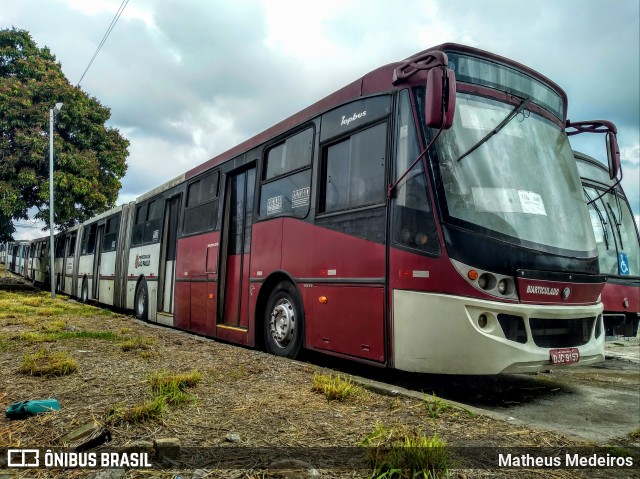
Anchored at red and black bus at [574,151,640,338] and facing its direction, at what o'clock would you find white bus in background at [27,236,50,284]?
The white bus in background is roughly at 5 o'clock from the red and black bus.

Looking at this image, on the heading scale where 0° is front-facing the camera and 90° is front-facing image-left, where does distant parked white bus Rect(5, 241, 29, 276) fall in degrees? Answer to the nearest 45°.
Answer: approximately 315°

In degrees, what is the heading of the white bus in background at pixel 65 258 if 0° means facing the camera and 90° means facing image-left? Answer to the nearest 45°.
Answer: approximately 315°

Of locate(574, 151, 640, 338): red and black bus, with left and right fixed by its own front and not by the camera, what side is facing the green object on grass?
right

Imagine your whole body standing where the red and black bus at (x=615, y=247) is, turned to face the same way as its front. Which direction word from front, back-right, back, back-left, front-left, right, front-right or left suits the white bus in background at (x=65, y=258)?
back-right

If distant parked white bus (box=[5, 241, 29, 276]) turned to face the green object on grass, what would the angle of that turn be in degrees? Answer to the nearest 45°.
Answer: approximately 45° to its right

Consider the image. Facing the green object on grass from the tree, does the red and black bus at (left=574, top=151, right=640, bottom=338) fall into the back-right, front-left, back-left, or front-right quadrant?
front-left

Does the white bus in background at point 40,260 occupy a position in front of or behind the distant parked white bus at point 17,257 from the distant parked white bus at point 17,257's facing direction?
in front

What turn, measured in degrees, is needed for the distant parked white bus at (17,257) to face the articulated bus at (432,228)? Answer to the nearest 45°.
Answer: approximately 45° to its right

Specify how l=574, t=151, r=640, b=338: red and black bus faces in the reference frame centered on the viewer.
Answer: facing the viewer and to the right of the viewer

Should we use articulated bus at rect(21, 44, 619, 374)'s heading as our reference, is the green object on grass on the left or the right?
on its right

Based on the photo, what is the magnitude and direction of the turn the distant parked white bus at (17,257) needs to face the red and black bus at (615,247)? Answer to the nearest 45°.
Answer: approximately 45° to its right

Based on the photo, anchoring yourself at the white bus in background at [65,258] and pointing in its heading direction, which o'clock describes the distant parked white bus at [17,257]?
The distant parked white bus is roughly at 7 o'clock from the white bus in background.
